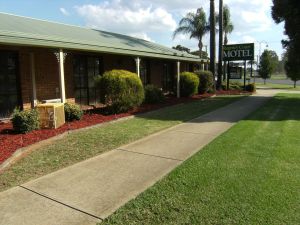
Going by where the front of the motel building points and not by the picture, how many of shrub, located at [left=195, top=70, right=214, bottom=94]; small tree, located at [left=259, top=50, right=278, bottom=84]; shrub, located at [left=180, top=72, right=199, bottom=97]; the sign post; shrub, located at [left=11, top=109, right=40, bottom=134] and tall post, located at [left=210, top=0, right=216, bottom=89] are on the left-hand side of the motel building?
5

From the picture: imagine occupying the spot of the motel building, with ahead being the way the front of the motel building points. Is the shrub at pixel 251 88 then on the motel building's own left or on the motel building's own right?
on the motel building's own left

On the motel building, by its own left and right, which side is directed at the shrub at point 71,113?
front

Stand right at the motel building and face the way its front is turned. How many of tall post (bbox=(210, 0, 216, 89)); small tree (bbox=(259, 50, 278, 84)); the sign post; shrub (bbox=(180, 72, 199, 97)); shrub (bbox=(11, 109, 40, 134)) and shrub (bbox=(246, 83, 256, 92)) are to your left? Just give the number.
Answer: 5

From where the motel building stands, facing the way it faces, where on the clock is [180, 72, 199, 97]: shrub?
The shrub is roughly at 9 o'clock from the motel building.

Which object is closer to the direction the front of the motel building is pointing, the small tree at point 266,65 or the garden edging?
the garden edging

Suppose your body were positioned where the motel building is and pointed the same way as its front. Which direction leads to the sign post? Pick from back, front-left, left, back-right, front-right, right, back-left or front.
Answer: left

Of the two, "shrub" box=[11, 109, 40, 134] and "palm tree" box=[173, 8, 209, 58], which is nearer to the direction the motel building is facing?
the shrub

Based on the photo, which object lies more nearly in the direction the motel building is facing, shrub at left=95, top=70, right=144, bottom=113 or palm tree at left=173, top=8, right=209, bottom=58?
the shrub

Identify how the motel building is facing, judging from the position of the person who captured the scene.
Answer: facing the viewer and to the right of the viewer

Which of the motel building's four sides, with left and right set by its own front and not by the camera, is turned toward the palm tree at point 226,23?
left

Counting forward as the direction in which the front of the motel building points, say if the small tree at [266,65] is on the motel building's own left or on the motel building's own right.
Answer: on the motel building's own left

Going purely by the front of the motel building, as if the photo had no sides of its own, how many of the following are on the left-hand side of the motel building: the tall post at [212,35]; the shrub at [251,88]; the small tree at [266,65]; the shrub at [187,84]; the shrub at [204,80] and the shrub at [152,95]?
6

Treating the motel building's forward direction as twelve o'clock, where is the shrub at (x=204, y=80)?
The shrub is roughly at 9 o'clock from the motel building.

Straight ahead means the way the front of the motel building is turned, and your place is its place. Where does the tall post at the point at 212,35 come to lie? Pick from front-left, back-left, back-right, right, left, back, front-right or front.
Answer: left

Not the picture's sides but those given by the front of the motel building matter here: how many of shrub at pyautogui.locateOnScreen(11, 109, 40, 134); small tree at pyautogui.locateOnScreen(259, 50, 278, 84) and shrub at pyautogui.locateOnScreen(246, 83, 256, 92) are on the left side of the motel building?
2
